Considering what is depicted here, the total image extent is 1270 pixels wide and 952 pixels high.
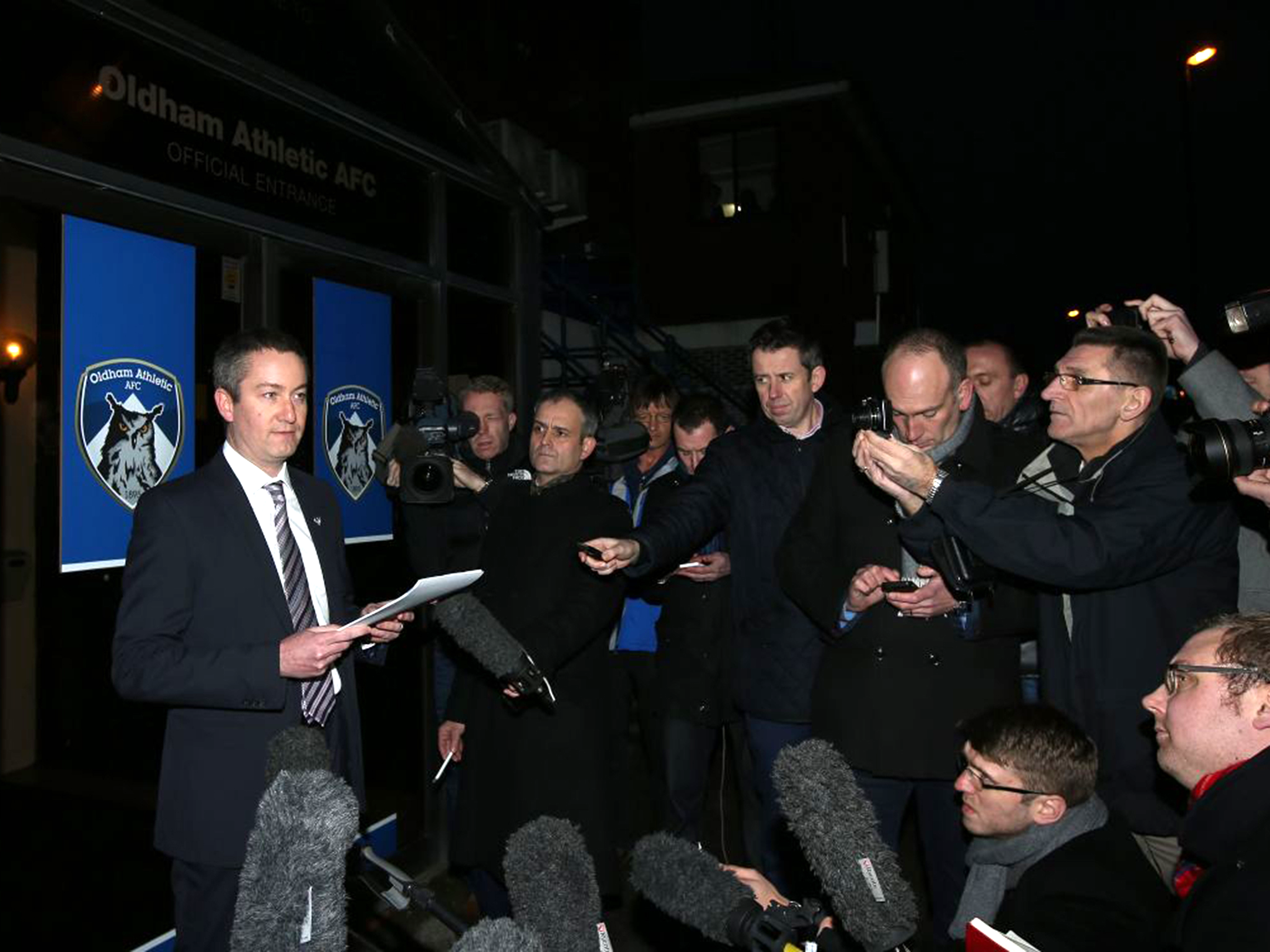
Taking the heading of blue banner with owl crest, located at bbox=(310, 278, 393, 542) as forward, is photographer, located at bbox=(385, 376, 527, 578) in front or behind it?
in front

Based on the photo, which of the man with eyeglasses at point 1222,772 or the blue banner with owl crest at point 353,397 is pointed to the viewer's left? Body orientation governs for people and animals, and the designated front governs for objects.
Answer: the man with eyeglasses

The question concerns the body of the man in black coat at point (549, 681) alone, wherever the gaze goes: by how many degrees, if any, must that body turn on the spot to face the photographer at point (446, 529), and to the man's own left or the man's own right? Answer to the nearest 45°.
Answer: approximately 90° to the man's own right

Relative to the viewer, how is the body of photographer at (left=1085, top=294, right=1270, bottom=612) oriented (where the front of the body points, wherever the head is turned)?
to the viewer's left

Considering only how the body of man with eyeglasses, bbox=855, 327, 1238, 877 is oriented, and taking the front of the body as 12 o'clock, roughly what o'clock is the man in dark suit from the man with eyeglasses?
The man in dark suit is roughly at 11 o'clock from the man with eyeglasses.

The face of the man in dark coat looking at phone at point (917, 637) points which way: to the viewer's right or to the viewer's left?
to the viewer's left

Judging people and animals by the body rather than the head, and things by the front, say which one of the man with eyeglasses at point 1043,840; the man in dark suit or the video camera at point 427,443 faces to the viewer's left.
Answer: the man with eyeglasses

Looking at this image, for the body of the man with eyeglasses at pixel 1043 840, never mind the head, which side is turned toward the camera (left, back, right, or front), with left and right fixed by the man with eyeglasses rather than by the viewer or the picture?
left

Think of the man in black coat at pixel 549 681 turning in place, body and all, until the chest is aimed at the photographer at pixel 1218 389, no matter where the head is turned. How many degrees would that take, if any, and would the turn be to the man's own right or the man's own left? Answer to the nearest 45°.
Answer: approximately 135° to the man's own left

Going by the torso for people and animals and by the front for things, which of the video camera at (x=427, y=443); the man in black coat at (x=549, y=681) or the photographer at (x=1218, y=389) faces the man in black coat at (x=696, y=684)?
the photographer

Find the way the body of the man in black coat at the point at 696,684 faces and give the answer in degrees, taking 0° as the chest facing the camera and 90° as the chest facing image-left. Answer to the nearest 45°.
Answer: approximately 45°

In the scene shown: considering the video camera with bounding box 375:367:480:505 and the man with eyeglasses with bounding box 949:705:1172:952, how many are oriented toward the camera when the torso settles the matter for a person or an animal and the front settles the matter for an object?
1

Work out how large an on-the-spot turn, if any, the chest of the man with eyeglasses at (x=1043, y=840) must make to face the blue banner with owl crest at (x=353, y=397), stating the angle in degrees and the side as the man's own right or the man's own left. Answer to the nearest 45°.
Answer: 0° — they already face it

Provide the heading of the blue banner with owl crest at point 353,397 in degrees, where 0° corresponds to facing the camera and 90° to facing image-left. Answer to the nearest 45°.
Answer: approximately 315°

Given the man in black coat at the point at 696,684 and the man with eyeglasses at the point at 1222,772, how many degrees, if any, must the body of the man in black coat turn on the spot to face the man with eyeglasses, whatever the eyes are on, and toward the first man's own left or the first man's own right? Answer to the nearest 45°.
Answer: approximately 90° to the first man's own left

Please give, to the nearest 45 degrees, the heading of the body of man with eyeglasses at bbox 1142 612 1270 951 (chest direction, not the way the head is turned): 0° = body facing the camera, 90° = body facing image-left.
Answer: approximately 90°
